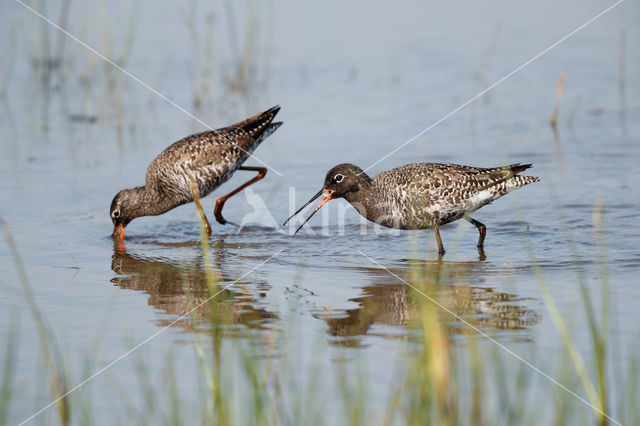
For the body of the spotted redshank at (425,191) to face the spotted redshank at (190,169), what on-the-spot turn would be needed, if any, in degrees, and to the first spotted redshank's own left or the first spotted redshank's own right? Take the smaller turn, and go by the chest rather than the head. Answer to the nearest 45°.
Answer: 0° — it already faces it

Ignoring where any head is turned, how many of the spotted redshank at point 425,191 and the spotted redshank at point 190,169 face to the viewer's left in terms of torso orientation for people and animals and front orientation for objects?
2

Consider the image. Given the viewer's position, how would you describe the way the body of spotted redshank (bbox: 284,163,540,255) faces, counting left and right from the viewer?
facing to the left of the viewer

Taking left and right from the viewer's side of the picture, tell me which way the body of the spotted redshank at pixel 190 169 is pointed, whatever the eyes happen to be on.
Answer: facing to the left of the viewer

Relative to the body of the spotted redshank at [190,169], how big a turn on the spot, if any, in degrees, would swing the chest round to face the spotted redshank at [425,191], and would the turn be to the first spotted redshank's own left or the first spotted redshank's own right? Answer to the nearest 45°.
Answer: approximately 135° to the first spotted redshank's own left
